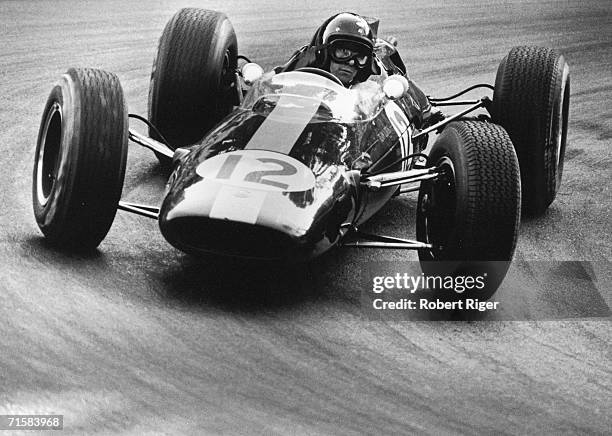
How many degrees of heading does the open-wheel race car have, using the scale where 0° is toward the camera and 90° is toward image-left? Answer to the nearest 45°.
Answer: approximately 45°
